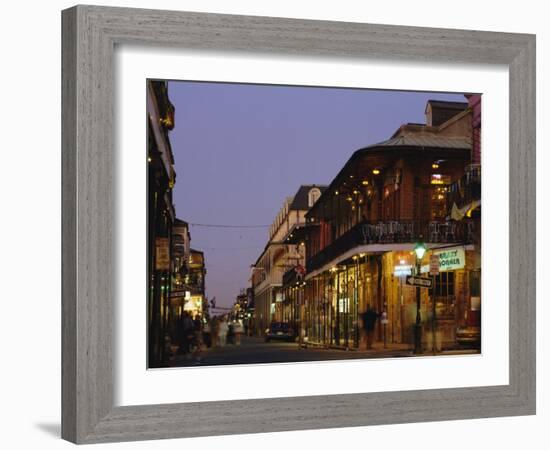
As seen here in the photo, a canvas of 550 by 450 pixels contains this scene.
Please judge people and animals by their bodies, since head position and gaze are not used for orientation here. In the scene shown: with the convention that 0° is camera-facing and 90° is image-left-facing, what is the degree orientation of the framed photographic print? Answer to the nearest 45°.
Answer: approximately 315°
